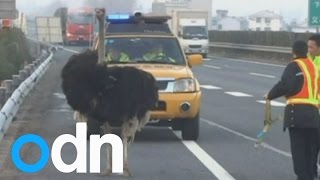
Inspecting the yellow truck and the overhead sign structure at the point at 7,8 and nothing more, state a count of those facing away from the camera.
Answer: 1

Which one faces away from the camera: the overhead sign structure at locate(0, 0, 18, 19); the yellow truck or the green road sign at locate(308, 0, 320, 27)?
the overhead sign structure at locate(0, 0, 18, 19)

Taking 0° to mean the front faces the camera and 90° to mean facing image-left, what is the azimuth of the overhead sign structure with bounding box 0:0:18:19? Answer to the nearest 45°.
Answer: approximately 180°

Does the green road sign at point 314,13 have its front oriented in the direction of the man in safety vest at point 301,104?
yes

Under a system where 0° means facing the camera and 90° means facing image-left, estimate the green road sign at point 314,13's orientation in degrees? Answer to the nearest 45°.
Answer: approximately 0°

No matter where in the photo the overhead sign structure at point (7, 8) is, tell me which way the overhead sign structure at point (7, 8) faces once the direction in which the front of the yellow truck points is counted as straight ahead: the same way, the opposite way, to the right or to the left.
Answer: the opposite way

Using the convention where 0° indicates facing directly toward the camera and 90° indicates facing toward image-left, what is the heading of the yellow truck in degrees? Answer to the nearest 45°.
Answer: approximately 0°
